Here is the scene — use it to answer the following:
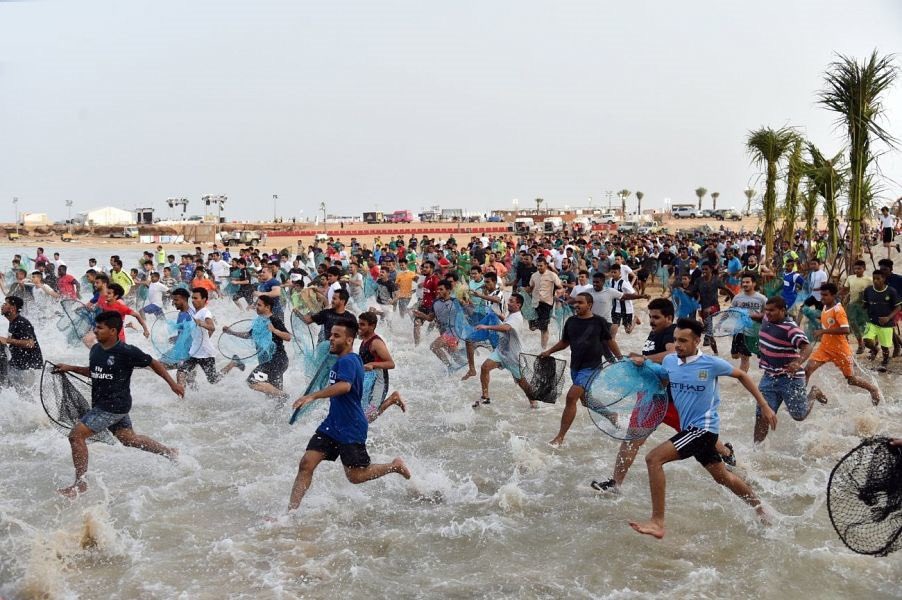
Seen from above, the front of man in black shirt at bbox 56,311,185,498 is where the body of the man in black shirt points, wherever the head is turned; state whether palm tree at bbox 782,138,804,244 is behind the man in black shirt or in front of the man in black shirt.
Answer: behind

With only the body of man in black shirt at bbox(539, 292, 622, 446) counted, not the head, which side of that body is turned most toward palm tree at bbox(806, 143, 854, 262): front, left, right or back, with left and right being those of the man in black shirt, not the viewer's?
back

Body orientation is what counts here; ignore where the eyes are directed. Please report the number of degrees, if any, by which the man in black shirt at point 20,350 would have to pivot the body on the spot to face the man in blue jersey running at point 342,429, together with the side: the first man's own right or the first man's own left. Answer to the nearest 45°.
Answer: approximately 135° to the first man's own left

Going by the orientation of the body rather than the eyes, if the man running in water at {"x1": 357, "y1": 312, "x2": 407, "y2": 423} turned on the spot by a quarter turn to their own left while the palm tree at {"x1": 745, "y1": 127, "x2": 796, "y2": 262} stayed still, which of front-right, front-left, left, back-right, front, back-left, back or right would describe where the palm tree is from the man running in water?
back-left

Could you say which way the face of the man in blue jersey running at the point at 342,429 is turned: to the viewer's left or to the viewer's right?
to the viewer's left

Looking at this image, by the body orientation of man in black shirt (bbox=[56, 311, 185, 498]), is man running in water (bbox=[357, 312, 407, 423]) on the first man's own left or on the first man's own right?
on the first man's own left

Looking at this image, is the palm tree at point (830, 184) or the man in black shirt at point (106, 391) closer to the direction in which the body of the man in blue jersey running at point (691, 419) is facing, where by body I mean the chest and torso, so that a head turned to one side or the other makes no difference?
the man in black shirt
